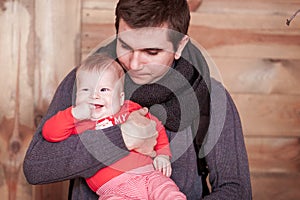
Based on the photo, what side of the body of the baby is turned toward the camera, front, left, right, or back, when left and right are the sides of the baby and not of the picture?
front

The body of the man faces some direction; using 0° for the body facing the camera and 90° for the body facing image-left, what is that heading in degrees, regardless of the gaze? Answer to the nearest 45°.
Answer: approximately 0°

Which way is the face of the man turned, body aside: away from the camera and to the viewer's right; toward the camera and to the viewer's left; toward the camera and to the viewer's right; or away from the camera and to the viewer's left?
toward the camera and to the viewer's left
